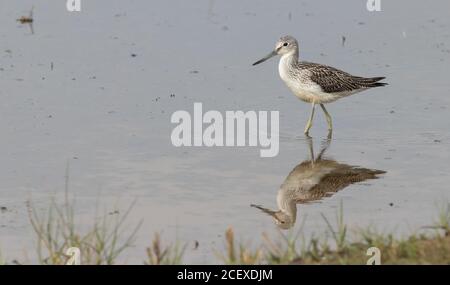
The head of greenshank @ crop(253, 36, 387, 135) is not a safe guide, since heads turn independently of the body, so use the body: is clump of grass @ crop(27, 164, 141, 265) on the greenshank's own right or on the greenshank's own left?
on the greenshank's own left

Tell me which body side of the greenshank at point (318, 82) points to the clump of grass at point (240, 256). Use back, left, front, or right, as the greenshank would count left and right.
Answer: left

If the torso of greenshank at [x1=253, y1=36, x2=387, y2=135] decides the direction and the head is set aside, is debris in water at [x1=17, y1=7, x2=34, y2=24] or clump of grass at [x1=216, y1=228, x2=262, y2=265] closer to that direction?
the debris in water

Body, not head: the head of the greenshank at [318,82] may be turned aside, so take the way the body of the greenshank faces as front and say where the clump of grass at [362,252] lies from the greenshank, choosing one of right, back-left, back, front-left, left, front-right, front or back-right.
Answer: left

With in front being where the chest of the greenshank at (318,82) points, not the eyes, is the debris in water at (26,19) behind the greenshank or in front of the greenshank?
in front

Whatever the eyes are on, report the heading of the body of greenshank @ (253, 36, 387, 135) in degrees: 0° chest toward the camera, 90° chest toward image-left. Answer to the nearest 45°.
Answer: approximately 90°
